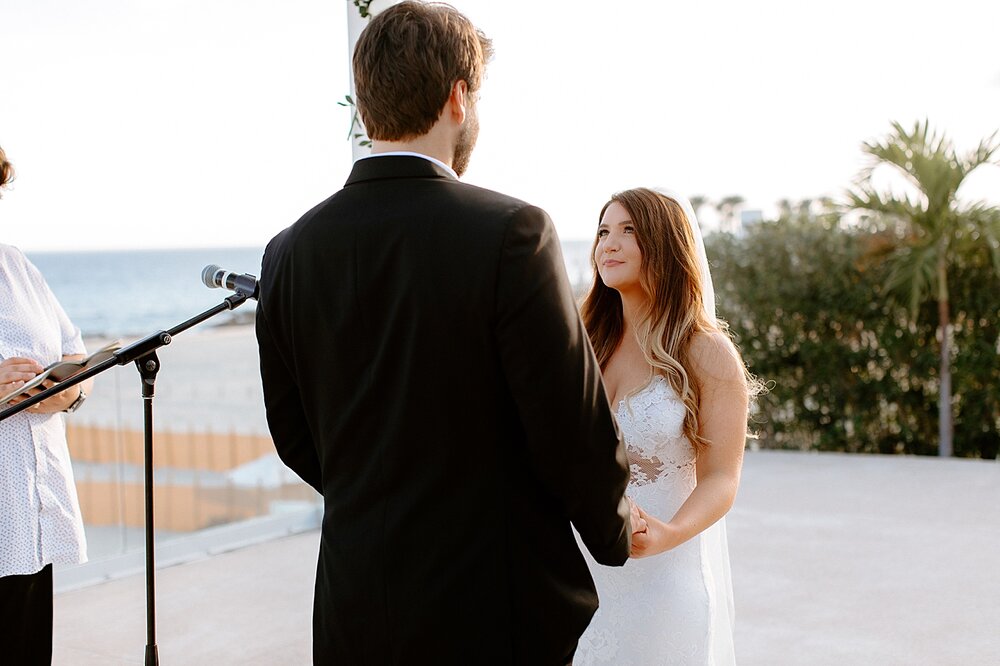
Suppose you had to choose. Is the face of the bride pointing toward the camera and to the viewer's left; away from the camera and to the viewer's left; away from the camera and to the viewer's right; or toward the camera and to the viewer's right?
toward the camera and to the viewer's left

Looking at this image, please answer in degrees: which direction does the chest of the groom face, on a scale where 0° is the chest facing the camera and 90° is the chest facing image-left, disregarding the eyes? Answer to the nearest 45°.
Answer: approximately 225°

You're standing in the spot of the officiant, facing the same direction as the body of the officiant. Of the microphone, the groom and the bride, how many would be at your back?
0

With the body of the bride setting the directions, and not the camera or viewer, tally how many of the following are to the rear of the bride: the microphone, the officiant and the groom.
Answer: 0

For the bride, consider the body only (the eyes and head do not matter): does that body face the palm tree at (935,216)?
no

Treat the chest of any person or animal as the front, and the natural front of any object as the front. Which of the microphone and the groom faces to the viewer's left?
the microphone

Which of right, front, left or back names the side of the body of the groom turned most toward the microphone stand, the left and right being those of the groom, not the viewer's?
left

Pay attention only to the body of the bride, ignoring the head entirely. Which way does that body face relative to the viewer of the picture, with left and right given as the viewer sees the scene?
facing the viewer and to the left of the viewer

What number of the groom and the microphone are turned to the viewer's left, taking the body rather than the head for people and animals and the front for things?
1

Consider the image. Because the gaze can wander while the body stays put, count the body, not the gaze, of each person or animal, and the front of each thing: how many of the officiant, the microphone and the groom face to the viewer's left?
1

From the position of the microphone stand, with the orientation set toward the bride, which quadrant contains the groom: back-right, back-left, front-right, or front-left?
front-right

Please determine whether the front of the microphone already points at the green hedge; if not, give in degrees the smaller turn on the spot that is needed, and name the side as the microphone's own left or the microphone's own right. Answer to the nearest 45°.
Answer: approximately 135° to the microphone's own right

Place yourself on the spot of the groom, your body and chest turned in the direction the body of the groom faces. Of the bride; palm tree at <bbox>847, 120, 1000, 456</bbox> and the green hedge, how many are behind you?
0

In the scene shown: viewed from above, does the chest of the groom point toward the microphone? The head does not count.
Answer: no

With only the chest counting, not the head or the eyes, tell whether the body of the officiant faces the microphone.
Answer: yes

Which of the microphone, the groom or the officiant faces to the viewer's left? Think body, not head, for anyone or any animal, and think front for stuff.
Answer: the microphone

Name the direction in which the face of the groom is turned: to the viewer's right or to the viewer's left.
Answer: to the viewer's right

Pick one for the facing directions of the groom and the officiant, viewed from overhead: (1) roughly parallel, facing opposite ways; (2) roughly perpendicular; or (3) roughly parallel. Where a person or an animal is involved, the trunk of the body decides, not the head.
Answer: roughly perpendicular

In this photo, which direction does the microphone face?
to the viewer's left

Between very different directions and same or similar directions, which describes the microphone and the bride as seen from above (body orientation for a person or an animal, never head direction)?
same or similar directions

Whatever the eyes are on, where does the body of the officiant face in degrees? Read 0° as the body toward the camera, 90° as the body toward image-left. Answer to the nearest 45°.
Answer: approximately 315°

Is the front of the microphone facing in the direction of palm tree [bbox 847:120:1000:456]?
no

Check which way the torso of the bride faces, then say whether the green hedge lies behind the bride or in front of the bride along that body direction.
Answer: behind
